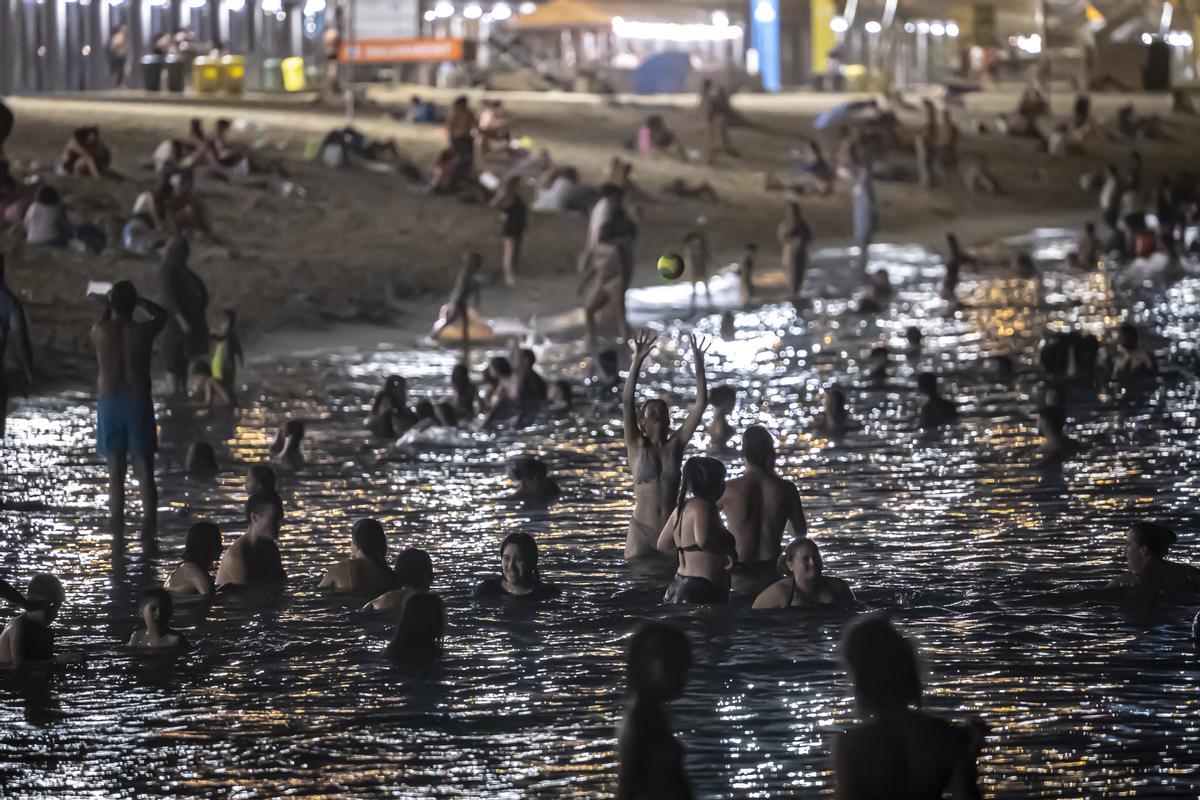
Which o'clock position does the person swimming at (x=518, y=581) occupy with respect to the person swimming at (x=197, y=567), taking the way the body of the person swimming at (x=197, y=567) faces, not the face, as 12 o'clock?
the person swimming at (x=518, y=581) is roughly at 2 o'clock from the person swimming at (x=197, y=567).

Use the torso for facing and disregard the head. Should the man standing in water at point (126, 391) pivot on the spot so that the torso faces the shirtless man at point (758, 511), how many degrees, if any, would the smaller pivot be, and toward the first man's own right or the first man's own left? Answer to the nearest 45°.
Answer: approximately 135° to the first man's own right

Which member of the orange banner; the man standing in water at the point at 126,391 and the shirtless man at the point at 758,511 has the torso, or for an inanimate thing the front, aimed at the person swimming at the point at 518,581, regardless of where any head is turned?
the orange banner

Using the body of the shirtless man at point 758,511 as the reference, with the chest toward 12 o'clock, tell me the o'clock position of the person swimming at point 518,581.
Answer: The person swimming is roughly at 9 o'clock from the shirtless man.

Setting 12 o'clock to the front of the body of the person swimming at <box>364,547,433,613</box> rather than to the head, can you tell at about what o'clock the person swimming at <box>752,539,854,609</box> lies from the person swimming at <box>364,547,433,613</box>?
the person swimming at <box>752,539,854,609</box> is roughly at 2 o'clock from the person swimming at <box>364,547,433,613</box>.

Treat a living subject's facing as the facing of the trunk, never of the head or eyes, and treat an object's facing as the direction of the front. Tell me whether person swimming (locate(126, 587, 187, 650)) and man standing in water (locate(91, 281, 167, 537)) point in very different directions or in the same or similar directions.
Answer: very different directions

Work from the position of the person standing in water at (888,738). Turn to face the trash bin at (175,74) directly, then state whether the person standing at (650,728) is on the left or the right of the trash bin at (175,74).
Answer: left

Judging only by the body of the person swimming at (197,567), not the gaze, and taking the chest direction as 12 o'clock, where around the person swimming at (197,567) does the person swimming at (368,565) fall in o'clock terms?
the person swimming at (368,565) is roughly at 2 o'clock from the person swimming at (197,567).

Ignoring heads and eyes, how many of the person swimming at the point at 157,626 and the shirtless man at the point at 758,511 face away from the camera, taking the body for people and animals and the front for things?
1

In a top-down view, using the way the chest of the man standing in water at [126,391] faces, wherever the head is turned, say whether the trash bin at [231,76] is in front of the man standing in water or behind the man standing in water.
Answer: in front

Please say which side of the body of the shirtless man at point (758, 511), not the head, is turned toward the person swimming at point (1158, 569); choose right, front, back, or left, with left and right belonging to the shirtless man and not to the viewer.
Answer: right

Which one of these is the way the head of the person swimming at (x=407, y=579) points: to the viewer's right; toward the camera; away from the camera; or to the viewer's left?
away from the camera
